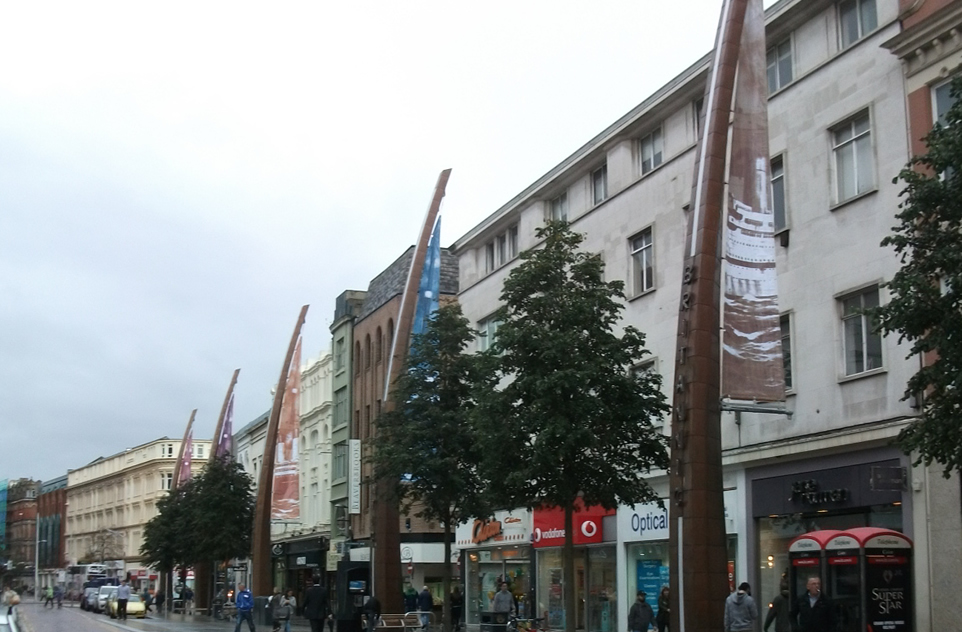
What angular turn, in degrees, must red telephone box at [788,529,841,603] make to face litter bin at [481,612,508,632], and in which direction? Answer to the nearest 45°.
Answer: approximately 90° to its right

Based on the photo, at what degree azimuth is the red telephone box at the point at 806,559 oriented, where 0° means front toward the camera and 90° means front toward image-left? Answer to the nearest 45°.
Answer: approximately 45°

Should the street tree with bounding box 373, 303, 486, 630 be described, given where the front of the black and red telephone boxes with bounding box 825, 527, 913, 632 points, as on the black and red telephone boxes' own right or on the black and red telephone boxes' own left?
on the black and red telephone boxes' own right

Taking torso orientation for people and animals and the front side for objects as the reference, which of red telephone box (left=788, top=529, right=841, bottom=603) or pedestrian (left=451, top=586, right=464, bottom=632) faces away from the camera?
the pedestrian

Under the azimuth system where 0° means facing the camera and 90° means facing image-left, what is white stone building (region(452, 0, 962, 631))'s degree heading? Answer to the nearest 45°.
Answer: approximately 45°

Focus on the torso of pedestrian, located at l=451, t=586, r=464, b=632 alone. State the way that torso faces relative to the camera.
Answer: away from the camera

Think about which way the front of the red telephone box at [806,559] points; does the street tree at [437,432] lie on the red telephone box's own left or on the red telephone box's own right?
on the red telephone box's own right
